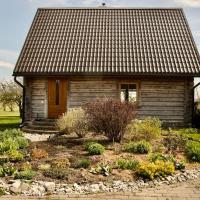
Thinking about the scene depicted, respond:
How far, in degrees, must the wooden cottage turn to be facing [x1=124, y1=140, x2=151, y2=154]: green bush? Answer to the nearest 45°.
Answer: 0° — it already faces it

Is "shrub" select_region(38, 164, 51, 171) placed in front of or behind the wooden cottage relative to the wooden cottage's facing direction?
in front

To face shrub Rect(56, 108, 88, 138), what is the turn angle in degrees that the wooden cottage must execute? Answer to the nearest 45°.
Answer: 0° — it already faces it

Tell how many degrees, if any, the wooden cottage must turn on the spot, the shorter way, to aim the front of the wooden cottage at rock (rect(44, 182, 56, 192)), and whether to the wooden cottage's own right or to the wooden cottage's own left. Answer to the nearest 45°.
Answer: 0° — it already faces it

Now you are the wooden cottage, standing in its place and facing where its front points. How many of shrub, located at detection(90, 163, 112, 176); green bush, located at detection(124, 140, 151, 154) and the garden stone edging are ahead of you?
3

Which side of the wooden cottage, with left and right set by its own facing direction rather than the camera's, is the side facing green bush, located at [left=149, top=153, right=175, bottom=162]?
front

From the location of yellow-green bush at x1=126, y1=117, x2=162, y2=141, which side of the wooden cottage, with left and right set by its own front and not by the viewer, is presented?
front

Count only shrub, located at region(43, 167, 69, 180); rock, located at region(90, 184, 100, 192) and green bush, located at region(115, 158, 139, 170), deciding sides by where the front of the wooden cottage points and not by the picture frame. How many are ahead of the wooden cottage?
3

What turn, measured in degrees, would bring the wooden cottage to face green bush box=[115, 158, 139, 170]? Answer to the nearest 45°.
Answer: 0° — it already faces it

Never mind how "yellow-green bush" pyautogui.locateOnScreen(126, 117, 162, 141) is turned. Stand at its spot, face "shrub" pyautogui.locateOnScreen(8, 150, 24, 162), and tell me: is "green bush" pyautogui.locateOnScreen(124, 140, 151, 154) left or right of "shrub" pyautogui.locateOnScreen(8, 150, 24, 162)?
left

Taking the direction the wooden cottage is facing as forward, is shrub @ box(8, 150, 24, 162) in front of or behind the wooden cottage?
in front

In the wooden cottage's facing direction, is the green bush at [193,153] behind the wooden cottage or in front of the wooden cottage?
in front
